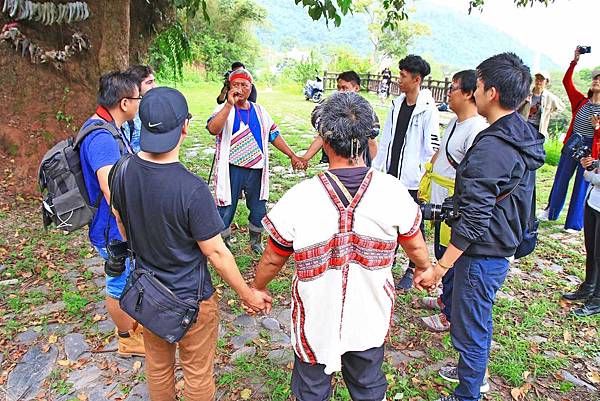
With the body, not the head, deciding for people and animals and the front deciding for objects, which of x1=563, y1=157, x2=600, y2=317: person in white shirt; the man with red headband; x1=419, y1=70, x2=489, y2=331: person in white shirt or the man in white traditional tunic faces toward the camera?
the man with red headband

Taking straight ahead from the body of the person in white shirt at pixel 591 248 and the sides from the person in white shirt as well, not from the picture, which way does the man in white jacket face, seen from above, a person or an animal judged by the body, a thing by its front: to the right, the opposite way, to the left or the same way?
to the left

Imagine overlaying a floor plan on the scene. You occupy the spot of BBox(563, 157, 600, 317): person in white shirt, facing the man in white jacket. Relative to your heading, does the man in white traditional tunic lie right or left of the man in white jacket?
left

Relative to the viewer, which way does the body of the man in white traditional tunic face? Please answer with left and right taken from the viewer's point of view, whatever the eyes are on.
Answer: facing away from the viewer

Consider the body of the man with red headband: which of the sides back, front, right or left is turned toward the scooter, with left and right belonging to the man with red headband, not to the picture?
back

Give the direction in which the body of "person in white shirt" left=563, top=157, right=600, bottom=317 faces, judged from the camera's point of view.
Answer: to the viewer's left

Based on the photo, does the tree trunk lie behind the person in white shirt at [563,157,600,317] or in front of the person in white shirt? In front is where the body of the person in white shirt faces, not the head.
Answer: in front

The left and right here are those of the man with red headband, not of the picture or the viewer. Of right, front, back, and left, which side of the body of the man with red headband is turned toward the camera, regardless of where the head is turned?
front

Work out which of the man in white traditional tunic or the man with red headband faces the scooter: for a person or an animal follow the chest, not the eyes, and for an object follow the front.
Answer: the man in white traditional tunic

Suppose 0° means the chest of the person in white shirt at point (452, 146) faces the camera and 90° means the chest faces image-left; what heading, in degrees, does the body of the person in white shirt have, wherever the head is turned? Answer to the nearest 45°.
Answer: approximately 90°

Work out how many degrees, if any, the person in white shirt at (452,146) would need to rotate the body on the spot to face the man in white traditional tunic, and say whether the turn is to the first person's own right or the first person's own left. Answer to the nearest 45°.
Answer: approximately 90° to the first person's own left

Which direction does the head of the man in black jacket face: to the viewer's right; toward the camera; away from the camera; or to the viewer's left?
to the viewer's left

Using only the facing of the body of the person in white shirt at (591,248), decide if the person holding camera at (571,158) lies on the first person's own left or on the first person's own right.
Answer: on the first person's own right

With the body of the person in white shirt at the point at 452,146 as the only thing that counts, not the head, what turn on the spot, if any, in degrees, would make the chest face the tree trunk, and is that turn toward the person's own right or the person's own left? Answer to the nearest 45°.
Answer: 0° — they already face it

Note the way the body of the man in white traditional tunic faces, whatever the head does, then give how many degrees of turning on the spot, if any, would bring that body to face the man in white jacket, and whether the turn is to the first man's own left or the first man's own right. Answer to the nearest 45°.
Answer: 0° — they already face them

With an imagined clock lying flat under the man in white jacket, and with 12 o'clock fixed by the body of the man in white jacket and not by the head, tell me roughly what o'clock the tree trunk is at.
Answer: The tree trunk is roughly at 2 o'clock from the man in white jacket.

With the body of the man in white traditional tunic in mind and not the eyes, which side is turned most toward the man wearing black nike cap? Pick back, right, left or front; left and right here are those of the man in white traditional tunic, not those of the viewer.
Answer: left

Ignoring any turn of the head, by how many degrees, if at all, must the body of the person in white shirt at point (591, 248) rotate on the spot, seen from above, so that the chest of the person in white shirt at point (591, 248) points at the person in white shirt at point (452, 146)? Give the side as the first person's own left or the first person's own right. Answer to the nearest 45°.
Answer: approximately 45° to the first person's own left

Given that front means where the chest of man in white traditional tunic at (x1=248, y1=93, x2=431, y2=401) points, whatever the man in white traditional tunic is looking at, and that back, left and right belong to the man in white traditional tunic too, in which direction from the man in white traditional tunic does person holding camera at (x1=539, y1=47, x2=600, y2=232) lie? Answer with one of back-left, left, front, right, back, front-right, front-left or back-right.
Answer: front-right
